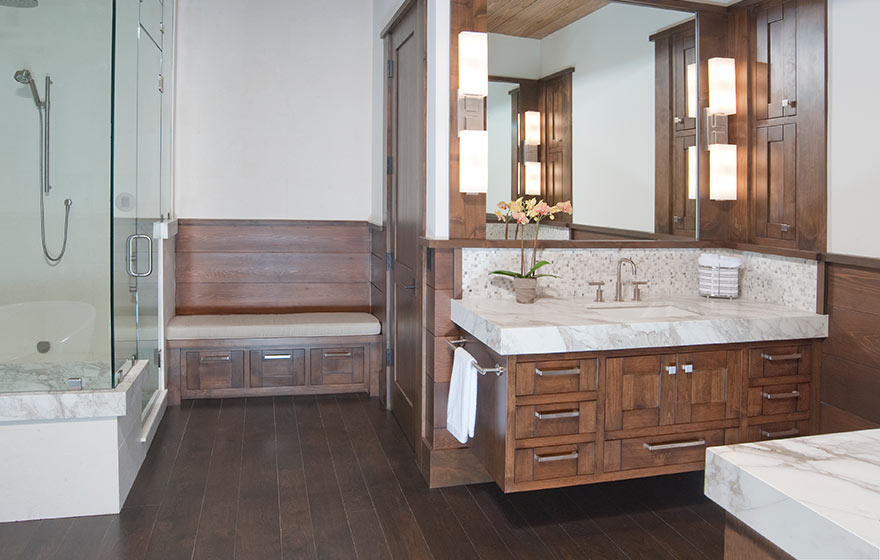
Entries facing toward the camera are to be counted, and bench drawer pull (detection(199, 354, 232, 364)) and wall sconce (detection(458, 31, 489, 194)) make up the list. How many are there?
2

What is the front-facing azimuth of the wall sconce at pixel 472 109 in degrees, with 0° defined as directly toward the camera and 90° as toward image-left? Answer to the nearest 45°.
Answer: approximately 0°

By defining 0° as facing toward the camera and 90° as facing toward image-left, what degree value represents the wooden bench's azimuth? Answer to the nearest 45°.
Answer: approximately 0°

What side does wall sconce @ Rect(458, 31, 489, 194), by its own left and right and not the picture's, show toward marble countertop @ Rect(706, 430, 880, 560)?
front

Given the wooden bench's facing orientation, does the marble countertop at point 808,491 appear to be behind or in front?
in front

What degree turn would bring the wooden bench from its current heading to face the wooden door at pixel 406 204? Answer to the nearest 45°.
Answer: approximately 45° to its left

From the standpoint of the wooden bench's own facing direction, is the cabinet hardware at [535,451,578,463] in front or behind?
in front
